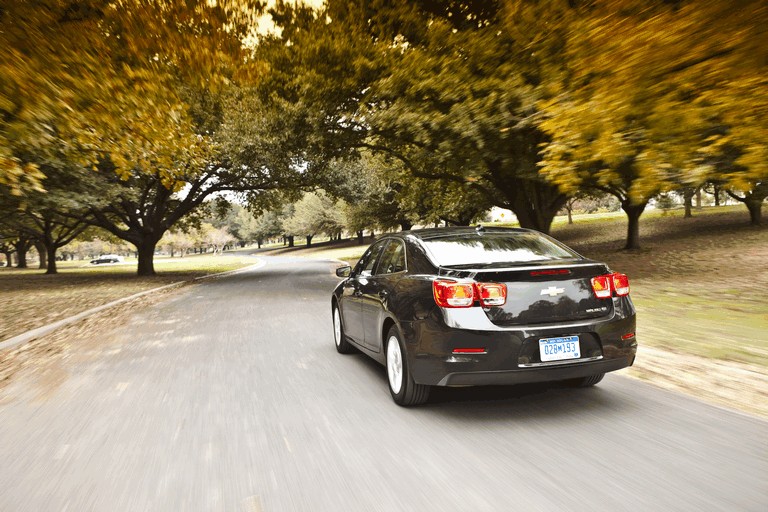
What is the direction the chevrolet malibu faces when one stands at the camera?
facing away from the viewer and to the left of the viewer

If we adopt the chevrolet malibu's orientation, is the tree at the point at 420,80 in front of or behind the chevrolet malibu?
in front
